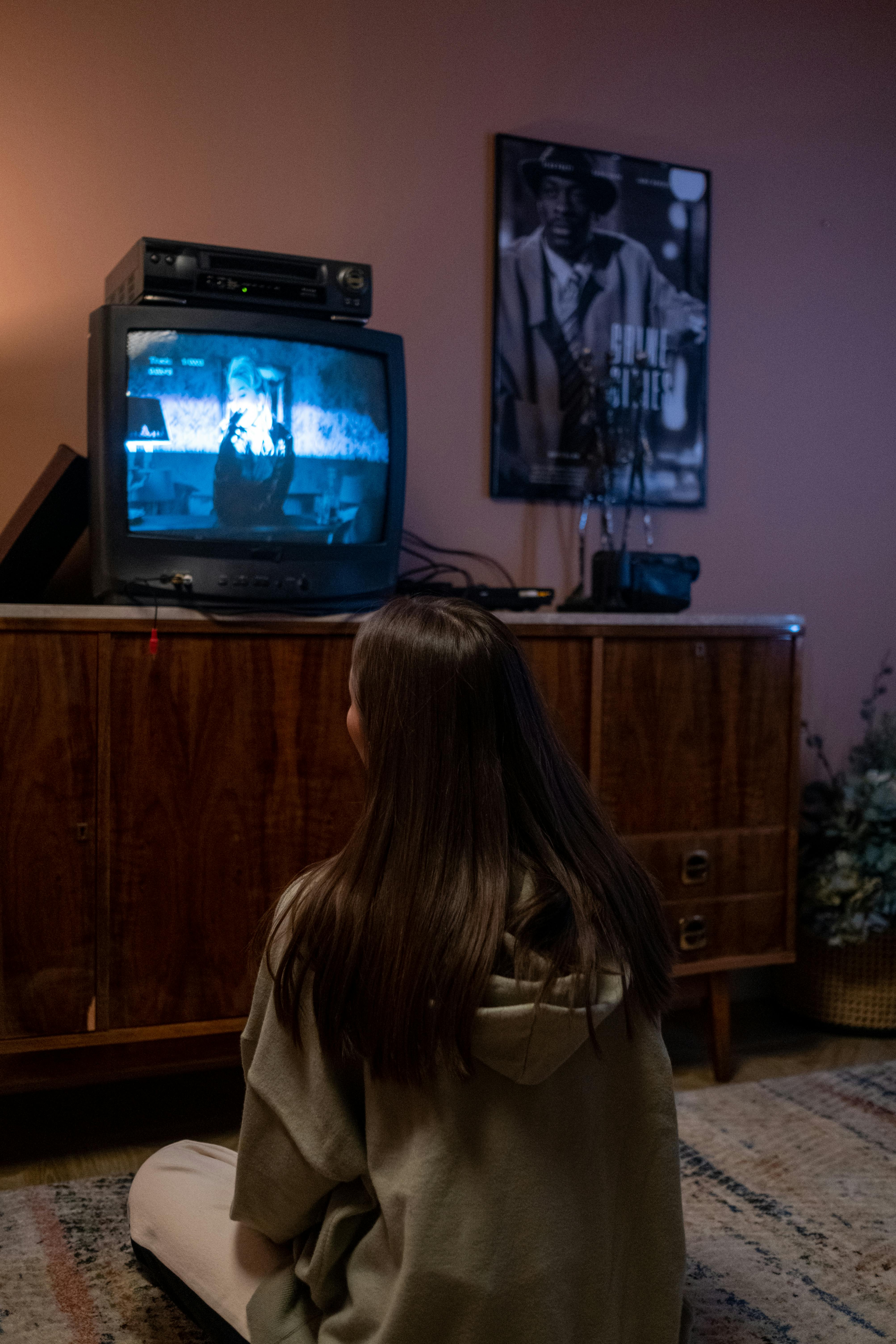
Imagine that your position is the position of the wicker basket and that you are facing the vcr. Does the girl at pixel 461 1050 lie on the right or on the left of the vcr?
left

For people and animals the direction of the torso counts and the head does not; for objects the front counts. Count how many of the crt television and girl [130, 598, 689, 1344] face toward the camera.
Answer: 1

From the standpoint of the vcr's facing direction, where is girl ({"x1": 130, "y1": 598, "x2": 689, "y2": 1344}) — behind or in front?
in front

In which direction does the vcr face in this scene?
toward the camera

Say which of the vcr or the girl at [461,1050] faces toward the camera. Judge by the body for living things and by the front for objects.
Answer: the vcr

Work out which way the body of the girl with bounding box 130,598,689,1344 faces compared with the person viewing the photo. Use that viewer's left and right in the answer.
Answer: facing away from the viewer and to the left of the viewer

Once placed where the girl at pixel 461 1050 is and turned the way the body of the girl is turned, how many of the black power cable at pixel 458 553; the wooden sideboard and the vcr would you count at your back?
0

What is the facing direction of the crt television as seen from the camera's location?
facing the viewer

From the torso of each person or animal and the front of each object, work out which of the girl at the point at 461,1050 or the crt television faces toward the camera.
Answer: the crt television

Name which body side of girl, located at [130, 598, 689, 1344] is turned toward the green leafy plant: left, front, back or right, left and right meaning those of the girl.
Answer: right
